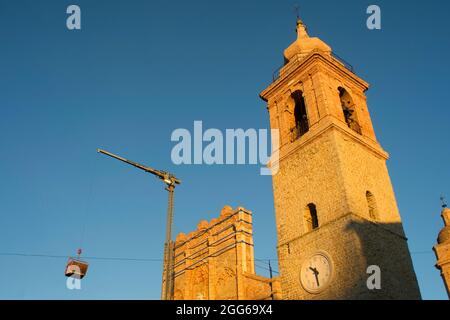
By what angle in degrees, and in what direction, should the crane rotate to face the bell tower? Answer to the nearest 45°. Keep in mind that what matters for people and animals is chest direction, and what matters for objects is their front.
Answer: approximately 180°

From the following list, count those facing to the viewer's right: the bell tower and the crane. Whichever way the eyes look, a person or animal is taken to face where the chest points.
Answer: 0

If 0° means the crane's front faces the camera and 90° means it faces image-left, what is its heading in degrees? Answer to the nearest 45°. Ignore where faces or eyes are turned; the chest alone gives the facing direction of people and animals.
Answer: approximately 90°

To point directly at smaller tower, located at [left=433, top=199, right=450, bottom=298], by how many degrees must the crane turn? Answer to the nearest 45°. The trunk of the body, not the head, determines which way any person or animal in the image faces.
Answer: approximately 135° to its right

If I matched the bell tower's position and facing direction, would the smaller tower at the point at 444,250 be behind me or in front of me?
behind

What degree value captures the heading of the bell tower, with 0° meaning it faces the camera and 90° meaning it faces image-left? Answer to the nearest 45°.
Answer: approximately 45°
